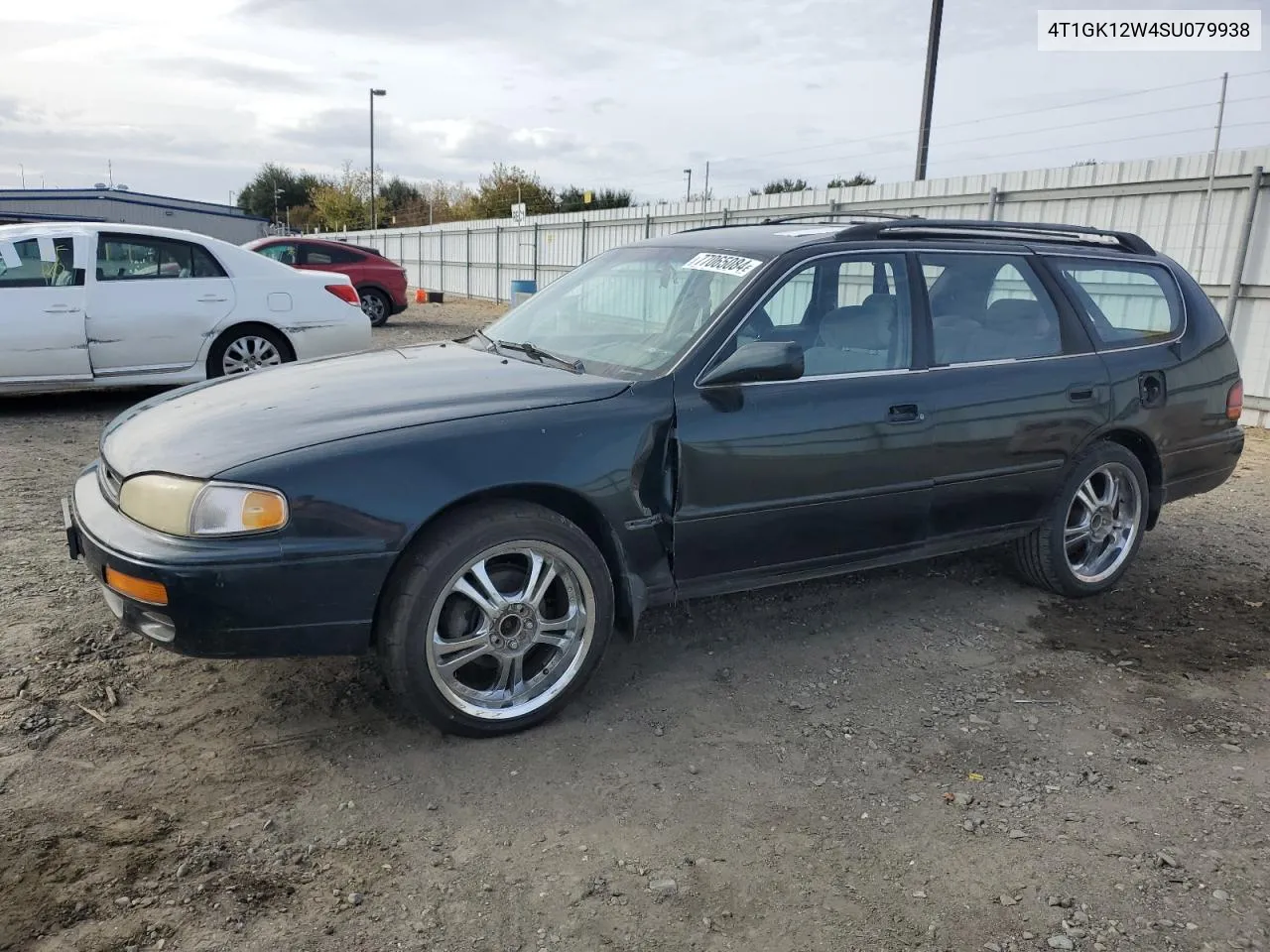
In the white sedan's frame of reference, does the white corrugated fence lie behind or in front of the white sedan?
behind

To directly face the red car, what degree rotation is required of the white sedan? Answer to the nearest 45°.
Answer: approximately 90° to its right

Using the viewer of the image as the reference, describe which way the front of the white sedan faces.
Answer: facing to the left of the viewer

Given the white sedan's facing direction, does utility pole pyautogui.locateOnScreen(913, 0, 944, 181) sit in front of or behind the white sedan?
behind

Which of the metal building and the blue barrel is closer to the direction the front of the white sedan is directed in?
the metal building

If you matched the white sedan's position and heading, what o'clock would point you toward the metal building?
The metal building is roughly at 3 o'clock from the white sedan.
